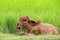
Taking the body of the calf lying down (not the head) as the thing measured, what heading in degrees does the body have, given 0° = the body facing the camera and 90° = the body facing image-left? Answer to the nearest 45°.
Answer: approximately 90°
